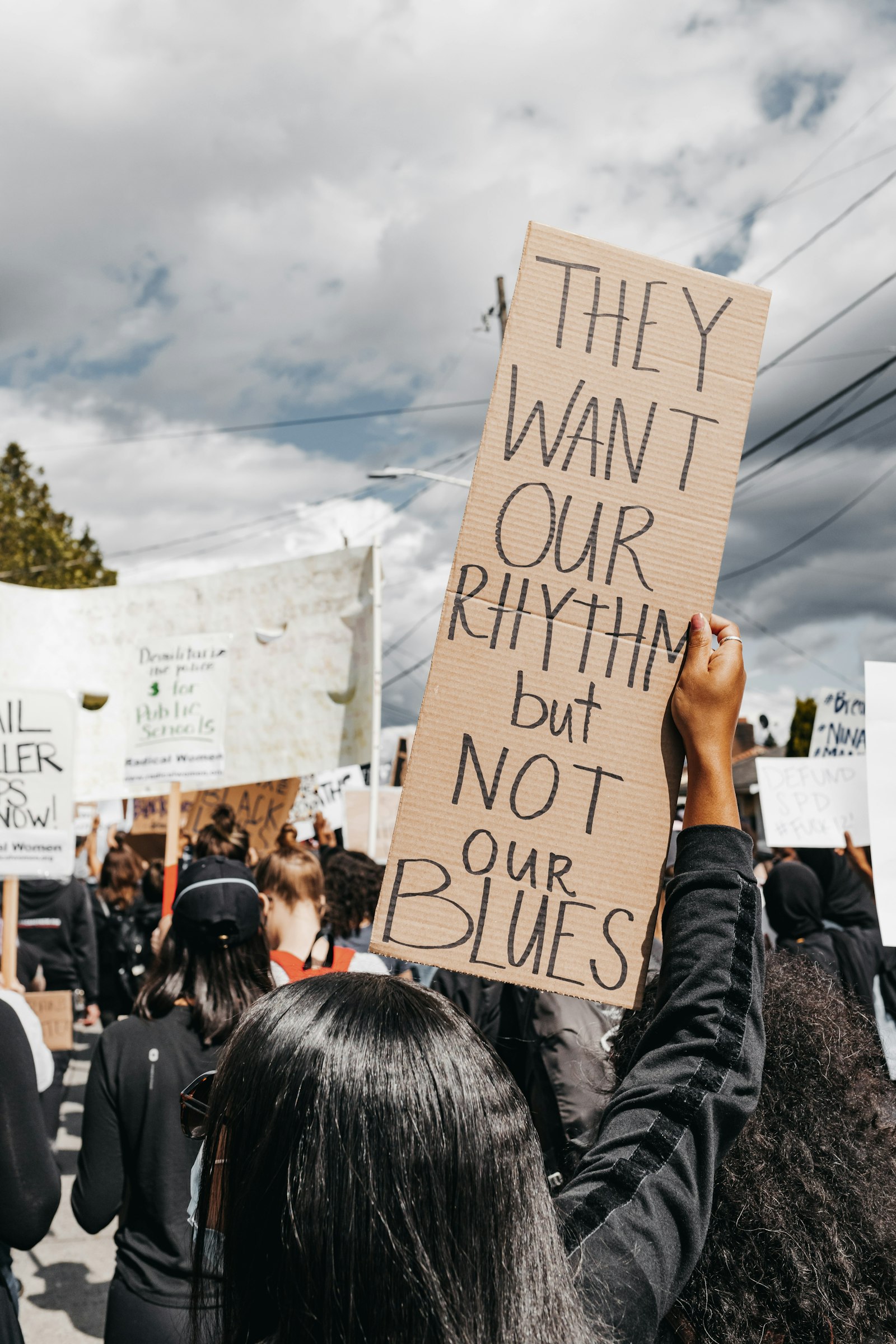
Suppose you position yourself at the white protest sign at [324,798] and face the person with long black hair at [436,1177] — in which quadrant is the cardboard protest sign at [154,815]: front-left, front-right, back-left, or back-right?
back-right

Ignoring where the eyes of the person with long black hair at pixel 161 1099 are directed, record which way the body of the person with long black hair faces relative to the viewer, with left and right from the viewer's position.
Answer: facing away from the viewer

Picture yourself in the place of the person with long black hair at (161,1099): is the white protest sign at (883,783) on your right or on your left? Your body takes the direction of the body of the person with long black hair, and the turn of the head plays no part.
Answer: on your right

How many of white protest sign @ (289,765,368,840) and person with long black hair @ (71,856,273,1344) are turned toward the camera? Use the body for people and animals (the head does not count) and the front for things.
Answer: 1

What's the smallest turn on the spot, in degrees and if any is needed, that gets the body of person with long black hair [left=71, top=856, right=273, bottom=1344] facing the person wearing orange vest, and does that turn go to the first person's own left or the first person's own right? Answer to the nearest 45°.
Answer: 0° — they already face them

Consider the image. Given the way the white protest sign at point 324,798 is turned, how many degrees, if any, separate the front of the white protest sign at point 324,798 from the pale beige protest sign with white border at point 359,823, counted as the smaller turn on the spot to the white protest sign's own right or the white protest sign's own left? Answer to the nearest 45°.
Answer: approximately 45° to the white protest sign's own left

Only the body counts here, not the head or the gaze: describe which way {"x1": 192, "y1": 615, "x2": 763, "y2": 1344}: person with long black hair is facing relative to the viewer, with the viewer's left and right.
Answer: facing away from the viewer

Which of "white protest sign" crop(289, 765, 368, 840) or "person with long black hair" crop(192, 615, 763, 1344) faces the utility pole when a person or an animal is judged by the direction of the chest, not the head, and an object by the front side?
the person with long black hair

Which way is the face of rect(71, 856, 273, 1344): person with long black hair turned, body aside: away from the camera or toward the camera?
away from the camera

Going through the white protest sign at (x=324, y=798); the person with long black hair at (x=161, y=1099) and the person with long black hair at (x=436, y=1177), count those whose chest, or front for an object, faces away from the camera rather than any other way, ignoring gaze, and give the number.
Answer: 2
